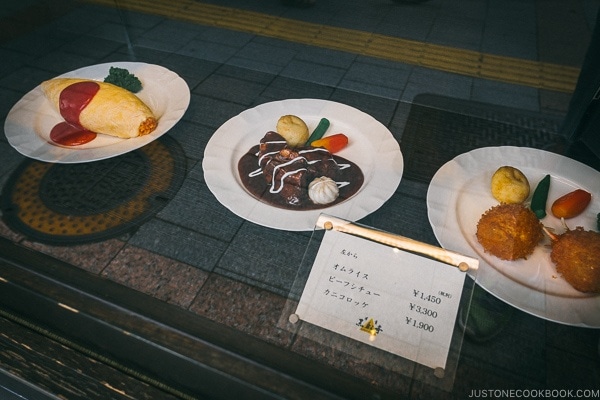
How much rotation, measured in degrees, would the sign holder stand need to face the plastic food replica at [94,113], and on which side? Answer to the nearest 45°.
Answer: approximately 135° to its right

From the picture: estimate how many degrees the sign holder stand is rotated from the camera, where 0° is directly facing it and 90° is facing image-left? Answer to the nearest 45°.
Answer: approximately 0°

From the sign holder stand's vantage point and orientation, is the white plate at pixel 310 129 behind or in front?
behind
